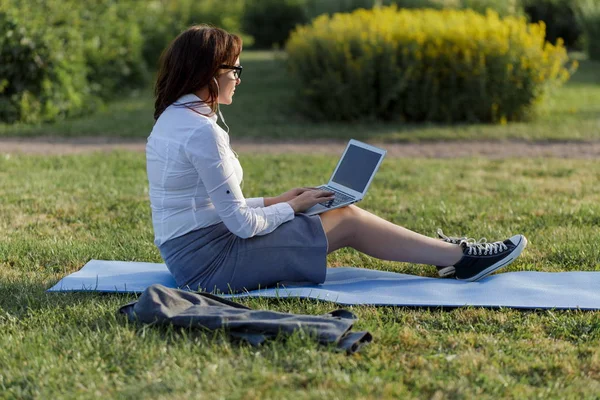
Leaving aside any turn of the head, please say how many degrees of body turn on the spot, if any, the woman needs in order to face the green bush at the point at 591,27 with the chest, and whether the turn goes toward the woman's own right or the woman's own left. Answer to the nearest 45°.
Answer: approximately 90° to the woman's own left

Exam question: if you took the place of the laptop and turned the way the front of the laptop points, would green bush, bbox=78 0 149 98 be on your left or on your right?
on your right

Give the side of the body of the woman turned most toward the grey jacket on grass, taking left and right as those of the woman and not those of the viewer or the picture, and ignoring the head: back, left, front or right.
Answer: right

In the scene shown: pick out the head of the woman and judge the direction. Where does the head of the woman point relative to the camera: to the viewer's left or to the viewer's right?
to the viewer's right

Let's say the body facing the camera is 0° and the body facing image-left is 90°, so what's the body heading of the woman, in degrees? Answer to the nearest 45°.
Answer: approximately 270°

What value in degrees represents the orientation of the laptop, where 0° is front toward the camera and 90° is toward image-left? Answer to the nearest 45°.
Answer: approximately 45°

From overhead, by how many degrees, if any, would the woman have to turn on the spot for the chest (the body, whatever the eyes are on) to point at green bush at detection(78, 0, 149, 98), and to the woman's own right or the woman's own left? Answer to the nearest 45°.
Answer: approximately 90° to the woman's own left

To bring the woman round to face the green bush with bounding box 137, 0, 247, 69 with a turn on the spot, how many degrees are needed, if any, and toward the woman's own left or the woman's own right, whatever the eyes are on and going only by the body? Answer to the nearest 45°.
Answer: approximately 90° to the woman's own left

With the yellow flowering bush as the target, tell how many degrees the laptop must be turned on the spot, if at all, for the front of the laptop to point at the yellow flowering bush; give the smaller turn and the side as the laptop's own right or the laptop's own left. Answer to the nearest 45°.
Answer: approximately 135° to the laptop's own right
